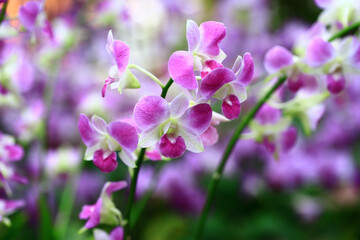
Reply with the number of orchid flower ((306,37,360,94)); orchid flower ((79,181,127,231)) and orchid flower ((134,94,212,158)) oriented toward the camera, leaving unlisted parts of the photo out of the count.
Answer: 2

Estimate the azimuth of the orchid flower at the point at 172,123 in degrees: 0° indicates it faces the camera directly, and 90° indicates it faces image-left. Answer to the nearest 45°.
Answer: approximately 0°

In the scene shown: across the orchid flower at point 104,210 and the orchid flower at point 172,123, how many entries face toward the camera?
1

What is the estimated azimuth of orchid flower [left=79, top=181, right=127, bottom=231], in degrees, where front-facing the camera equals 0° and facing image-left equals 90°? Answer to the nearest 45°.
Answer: approximately 90°

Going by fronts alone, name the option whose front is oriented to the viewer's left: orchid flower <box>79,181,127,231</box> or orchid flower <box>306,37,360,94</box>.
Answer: orchid flower <box>79,181,127,231</box>

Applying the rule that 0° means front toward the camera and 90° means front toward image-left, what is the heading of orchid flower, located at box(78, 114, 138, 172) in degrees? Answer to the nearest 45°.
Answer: approximately 45°

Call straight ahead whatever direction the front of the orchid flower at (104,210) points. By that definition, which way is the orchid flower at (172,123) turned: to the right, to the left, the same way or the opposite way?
to the left

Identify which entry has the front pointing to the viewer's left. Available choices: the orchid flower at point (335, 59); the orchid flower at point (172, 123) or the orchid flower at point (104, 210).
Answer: the orchid flower at point (104, 210)
